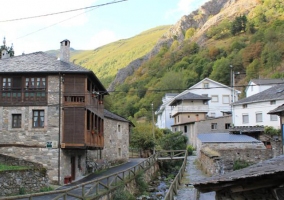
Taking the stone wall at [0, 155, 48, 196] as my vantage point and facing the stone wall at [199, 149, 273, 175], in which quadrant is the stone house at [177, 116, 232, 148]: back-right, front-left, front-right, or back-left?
front-left

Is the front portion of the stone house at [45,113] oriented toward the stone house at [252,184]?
no

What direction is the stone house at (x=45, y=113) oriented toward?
to the viewer's right

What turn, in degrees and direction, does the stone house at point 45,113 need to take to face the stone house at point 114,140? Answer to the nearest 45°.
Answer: approximately 45° to its left

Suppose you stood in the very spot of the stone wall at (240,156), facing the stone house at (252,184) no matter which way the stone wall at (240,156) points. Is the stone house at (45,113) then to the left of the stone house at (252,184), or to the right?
right

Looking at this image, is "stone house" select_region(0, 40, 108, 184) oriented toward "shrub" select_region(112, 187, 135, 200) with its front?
no

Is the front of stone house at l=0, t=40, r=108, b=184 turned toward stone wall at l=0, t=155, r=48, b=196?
no
